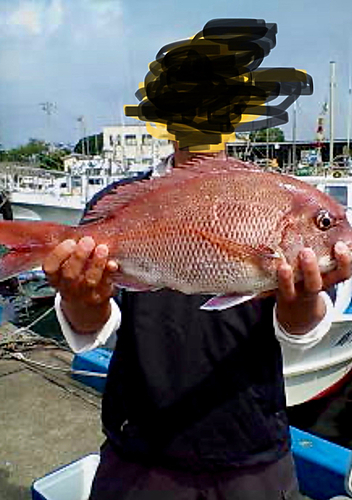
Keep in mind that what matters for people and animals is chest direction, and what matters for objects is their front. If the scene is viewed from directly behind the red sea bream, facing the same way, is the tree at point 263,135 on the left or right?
on its left

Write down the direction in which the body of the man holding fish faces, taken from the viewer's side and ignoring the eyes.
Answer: toward the camera

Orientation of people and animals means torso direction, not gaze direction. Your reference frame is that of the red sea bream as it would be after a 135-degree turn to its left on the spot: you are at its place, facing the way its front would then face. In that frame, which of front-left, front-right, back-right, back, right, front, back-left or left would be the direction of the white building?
front-right

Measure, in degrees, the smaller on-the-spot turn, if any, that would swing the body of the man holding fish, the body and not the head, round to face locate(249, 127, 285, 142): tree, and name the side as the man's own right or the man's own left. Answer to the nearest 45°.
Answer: approximately 180°

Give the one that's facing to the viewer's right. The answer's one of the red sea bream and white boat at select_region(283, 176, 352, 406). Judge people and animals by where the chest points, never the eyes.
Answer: the red sea bream

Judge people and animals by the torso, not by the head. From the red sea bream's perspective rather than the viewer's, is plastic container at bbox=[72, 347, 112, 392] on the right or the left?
on its left

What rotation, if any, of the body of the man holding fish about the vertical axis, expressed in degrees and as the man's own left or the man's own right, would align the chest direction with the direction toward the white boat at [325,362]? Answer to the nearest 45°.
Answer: approximately 180°

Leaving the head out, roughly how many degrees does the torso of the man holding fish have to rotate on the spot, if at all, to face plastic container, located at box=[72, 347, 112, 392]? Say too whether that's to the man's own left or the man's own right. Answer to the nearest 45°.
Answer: approximately 180°

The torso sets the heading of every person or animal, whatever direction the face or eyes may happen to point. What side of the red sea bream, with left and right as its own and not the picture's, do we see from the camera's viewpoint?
right

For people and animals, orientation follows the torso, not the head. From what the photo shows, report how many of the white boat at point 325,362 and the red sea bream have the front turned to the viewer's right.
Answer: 1
